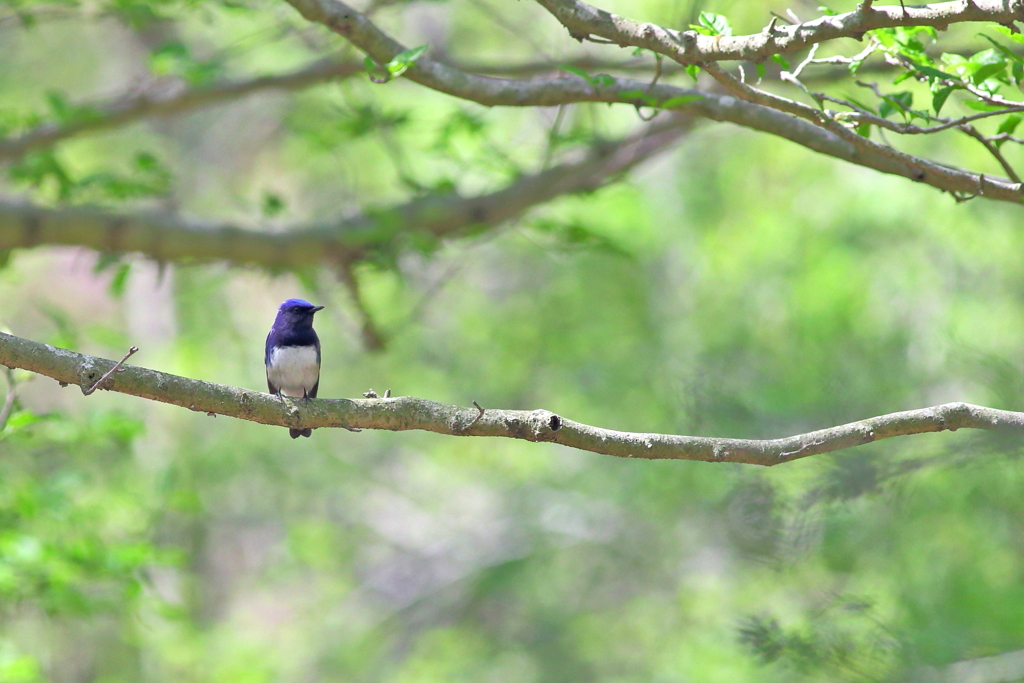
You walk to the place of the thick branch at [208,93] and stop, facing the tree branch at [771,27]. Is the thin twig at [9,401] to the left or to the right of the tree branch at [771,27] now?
right

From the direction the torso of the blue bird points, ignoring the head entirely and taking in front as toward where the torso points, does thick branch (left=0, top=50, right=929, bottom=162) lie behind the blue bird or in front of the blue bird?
behind

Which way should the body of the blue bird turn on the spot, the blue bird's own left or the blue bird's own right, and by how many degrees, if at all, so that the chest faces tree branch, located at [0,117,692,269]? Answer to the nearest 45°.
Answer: approximately 180°

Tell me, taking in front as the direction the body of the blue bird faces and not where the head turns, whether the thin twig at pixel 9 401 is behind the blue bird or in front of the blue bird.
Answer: in front

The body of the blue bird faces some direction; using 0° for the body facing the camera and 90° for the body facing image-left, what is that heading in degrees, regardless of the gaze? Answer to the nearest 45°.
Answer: approximately 0°
